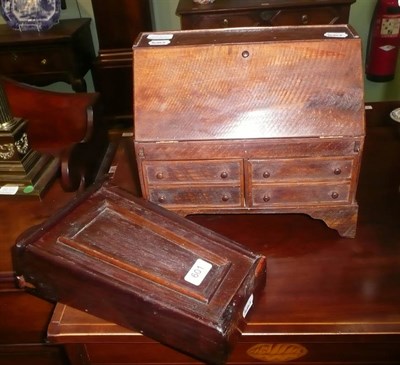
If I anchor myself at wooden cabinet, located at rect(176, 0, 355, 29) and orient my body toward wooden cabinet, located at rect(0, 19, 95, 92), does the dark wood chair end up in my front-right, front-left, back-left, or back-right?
front-left

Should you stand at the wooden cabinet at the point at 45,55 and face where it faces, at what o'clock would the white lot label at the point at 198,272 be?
The white lot label is roughly at 12 o'clock from the wooden cabinet.

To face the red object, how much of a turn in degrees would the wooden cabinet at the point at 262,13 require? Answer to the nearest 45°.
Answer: approximately 90° to its left

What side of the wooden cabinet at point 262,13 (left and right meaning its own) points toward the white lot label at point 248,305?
front

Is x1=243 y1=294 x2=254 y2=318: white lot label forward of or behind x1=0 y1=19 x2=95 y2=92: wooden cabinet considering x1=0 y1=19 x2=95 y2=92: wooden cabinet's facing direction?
forward

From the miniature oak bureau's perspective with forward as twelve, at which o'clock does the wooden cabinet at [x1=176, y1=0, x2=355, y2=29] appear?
The wooden cabinet is roughly at 6 o'clock from the miniature oak bureau.

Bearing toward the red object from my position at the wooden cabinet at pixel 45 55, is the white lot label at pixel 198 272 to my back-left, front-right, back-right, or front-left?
front-right

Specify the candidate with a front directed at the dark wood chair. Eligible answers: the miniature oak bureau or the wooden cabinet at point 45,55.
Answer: the wooden cabinet

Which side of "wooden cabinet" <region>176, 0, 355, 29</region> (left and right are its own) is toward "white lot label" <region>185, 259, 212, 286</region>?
front

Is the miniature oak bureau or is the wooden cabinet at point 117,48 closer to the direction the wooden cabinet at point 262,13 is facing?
the miniature oak bureau

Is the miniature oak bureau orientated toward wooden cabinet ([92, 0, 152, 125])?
no

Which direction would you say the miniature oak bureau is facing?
toward the camera

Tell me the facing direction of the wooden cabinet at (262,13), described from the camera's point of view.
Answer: facing the viewer

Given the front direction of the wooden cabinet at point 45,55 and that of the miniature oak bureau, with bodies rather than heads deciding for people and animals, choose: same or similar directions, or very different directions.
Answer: same or similar directions

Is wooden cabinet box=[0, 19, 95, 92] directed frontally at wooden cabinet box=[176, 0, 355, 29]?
no
